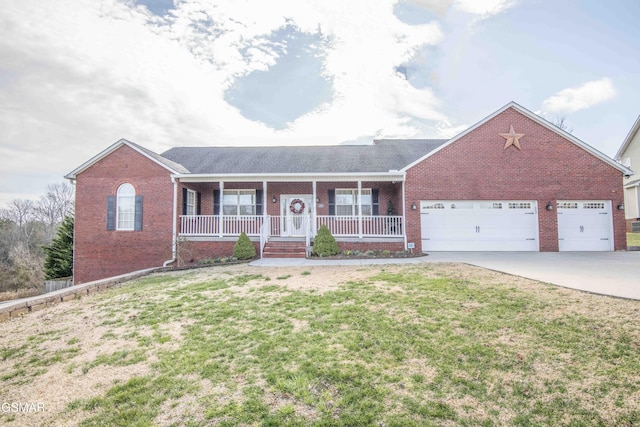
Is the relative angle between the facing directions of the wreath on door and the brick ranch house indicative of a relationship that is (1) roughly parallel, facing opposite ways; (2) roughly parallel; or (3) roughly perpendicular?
roughly parallel

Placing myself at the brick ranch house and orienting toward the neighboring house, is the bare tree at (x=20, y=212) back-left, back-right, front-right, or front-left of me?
back-left

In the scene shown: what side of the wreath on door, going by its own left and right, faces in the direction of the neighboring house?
left

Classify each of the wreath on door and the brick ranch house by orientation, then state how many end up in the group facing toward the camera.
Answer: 2

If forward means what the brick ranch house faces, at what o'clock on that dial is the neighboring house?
The neighboring house is roughly at 8 o'clock from the brick ranch house.

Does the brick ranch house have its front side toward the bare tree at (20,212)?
no

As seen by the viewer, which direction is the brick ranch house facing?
toward the camera

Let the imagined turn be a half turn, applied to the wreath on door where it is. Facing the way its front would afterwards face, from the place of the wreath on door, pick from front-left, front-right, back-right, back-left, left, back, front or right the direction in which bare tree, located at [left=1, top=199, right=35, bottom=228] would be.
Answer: front-left

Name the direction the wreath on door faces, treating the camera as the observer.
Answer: facing the viewer
